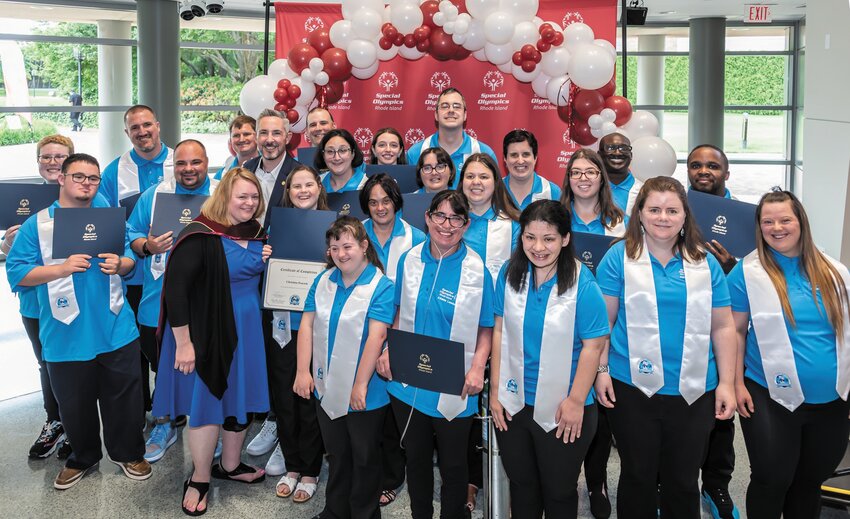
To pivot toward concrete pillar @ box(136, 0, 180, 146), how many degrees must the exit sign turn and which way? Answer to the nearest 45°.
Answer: approximately 45° to its right

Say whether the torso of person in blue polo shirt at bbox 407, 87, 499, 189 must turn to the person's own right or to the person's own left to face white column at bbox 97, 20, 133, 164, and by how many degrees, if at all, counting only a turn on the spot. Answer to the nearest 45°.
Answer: approximately 135° to the person's own right

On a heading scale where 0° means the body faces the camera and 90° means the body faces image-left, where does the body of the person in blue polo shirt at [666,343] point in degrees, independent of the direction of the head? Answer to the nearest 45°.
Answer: approximately 0°

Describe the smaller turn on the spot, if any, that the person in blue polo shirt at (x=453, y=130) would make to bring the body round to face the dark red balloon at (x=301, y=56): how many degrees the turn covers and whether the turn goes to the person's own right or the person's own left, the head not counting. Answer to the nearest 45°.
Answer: approximately 135° to the person's own right

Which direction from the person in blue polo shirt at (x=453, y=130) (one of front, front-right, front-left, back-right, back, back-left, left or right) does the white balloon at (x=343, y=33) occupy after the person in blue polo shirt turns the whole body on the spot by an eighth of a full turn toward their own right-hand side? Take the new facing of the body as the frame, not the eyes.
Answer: right

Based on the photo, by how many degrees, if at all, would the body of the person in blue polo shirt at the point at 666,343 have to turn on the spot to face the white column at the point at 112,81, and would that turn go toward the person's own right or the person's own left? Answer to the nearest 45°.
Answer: approximately 135° to the person's own right
